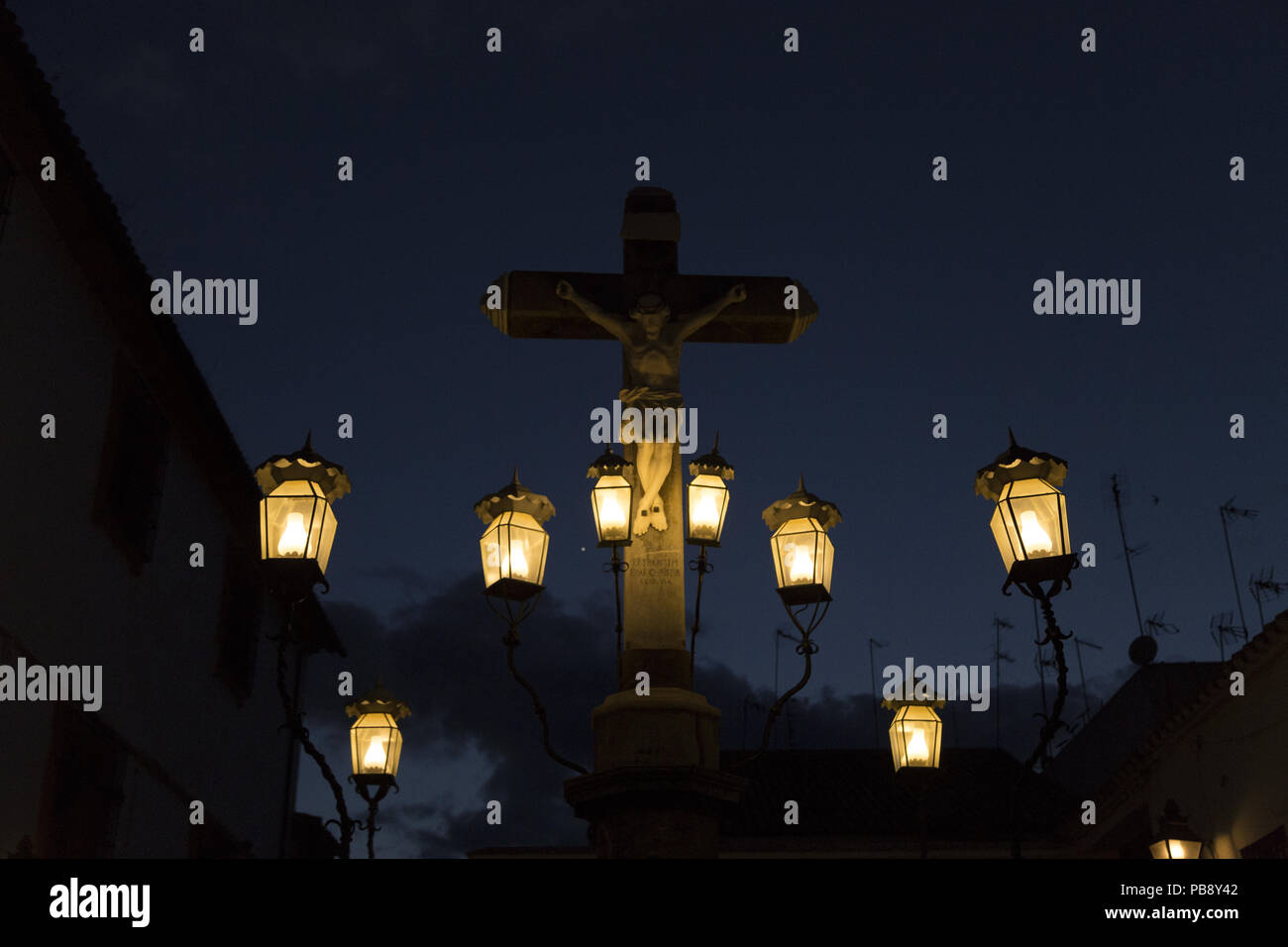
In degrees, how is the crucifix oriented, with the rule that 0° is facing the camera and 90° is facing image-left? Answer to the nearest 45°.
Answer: approximately 0°

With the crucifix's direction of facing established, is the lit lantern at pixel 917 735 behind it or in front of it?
behind

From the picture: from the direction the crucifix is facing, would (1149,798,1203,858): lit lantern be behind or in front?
behind
